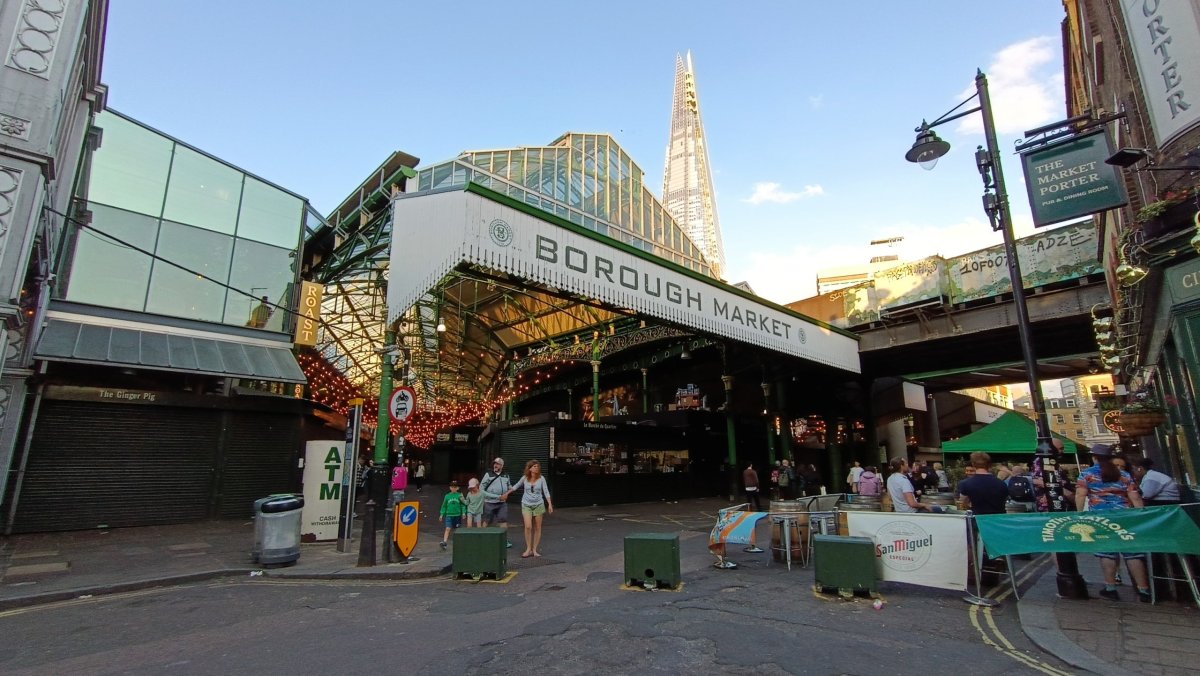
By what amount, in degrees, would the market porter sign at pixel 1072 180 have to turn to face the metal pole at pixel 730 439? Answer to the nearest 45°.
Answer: approximately 135° to its right

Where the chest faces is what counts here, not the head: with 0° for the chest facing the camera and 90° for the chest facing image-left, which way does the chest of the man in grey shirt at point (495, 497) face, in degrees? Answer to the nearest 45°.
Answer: approximately 0°

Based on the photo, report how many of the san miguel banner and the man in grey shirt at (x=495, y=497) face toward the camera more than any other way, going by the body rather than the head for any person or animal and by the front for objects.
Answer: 2

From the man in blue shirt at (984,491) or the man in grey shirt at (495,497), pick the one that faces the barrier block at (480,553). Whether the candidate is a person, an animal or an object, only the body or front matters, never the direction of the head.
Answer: the man in grey shirt

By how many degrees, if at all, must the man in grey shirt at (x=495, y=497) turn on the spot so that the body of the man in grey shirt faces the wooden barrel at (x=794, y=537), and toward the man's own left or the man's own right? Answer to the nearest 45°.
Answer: approximately 45° to the man's own left
